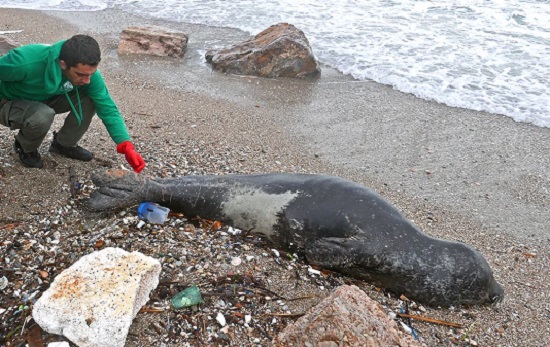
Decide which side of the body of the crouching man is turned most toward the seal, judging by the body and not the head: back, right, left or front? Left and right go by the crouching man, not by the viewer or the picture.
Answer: front

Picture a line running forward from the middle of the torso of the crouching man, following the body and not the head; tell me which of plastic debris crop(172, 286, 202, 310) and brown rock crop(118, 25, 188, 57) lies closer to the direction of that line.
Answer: the plastic debris

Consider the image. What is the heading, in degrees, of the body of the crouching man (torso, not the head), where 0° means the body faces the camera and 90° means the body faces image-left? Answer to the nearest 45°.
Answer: approximately 315°

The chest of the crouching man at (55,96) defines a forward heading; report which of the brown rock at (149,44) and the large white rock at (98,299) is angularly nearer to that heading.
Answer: the large white rock

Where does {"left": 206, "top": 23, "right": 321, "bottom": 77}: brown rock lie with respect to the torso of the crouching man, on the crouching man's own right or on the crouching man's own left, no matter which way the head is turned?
on the crouching man's own left

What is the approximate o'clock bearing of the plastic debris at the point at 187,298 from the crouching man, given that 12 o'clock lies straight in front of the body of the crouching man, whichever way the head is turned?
The plastic debris is roughly at 1 o'clock from the crouching man.

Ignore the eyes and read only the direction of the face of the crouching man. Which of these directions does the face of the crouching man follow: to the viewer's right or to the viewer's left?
to the viewer's right

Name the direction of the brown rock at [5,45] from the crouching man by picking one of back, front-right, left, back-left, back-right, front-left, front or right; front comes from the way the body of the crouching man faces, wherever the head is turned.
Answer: back-left

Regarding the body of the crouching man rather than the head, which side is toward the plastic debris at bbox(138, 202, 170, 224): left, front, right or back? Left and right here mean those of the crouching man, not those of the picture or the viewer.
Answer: front

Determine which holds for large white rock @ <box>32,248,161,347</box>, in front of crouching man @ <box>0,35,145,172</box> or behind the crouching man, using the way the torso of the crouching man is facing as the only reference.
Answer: in front

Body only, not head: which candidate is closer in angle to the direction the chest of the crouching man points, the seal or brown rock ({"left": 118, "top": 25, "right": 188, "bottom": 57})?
the seal
